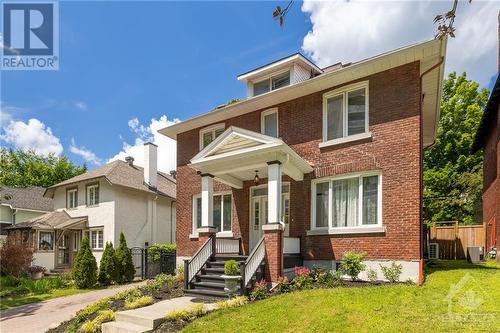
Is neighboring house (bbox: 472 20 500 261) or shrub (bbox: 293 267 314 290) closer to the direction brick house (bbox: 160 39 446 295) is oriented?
the shrub

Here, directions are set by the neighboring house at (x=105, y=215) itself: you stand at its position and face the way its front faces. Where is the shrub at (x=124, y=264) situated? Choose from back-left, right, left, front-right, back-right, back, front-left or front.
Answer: front-left

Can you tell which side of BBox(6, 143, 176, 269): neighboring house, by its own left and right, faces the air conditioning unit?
left

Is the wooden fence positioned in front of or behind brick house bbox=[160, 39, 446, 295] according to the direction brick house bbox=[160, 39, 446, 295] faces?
behind

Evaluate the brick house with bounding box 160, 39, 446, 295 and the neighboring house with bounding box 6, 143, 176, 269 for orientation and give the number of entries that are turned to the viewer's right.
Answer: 0

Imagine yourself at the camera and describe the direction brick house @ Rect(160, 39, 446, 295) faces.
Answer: facing the viewer and to the left of the viewer

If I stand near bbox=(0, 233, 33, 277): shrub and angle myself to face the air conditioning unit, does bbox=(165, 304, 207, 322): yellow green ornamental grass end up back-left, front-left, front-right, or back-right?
front-right

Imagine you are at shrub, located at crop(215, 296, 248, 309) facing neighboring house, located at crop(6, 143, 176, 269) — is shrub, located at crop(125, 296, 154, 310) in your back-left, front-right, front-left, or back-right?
front-left

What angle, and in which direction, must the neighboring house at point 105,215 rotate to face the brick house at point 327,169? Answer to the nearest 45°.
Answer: approximately 45° to its left
